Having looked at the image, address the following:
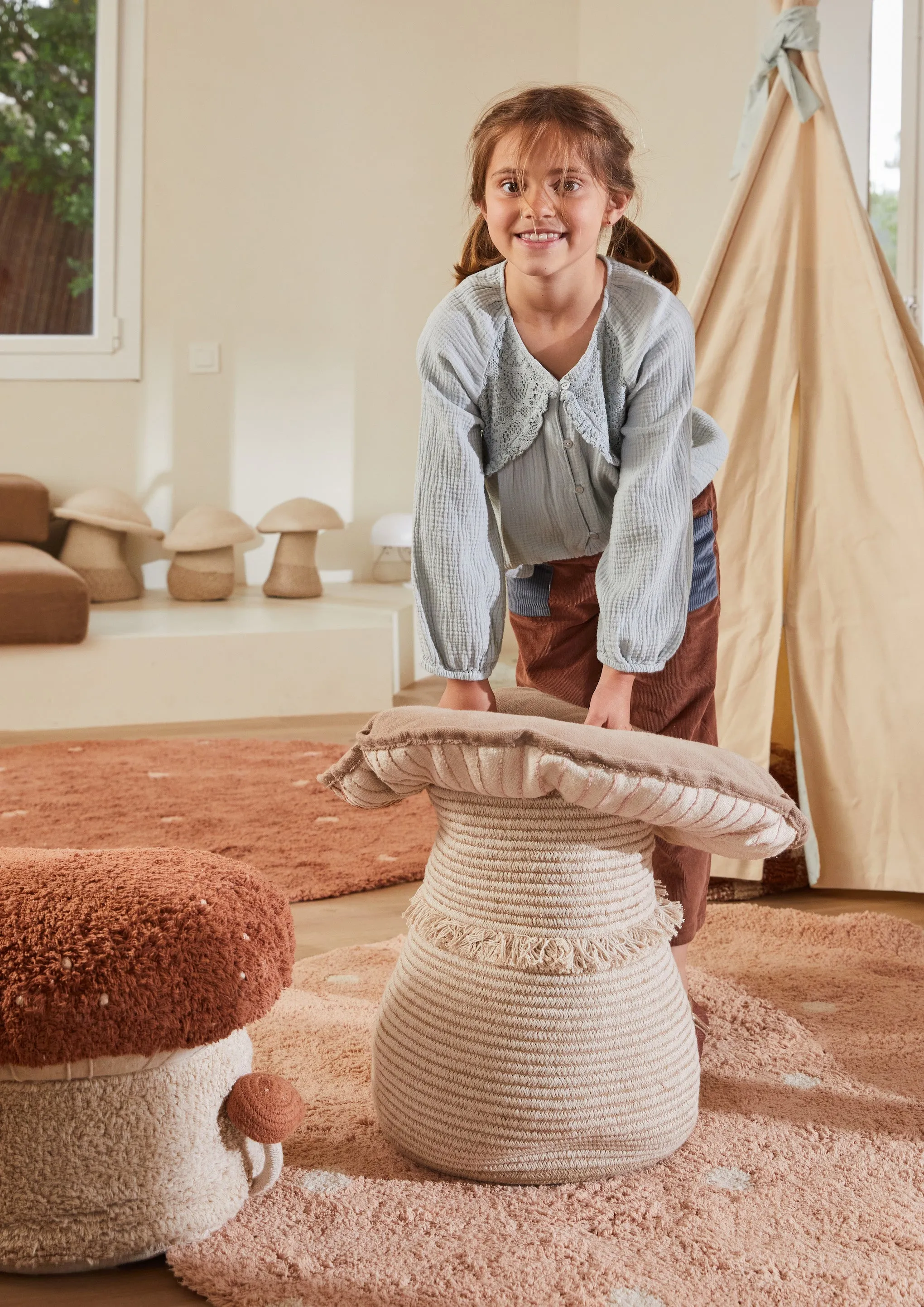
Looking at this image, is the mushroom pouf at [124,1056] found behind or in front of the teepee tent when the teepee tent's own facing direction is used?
in front

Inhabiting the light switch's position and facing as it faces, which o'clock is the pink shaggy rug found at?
The pink shaggy rug is roughly at 12 o'clock from the light switch.

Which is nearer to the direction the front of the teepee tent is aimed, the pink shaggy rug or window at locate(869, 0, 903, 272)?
the pink shaggy rug

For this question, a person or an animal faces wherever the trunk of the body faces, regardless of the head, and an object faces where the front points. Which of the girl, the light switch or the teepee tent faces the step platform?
the light switch

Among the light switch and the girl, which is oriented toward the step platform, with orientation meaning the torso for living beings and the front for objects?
the light switch

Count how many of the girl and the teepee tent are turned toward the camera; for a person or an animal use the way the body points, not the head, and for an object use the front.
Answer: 2

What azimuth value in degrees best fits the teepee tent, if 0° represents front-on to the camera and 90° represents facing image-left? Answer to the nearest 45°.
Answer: approximately 0°

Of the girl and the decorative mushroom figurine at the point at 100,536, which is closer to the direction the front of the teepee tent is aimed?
the girl

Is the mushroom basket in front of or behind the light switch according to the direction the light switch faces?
in front

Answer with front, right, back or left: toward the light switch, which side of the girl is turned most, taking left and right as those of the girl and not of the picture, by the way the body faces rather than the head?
back
